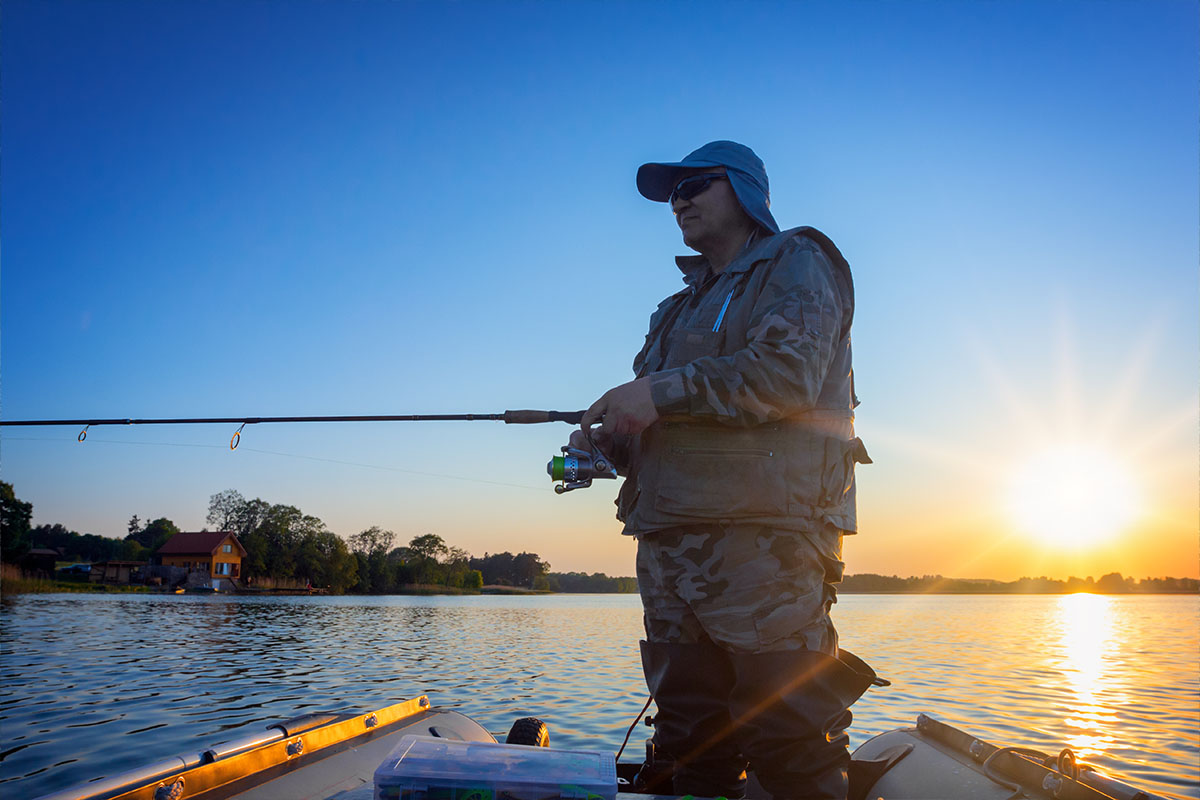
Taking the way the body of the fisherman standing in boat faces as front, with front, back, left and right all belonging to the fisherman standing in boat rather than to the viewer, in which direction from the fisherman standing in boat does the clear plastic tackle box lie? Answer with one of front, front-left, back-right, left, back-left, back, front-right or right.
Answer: front

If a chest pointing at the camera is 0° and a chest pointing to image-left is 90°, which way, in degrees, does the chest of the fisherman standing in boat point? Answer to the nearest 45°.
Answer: approximately 45°
